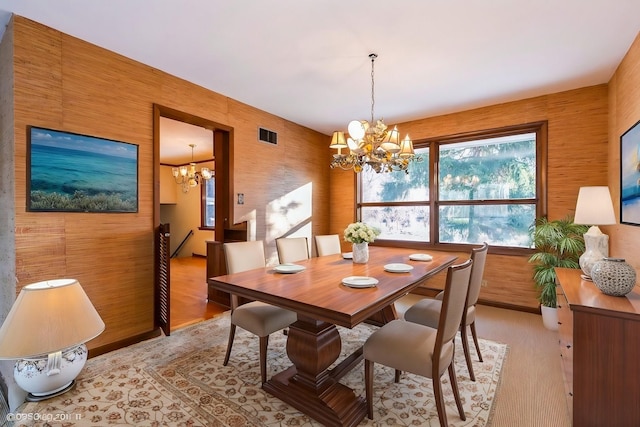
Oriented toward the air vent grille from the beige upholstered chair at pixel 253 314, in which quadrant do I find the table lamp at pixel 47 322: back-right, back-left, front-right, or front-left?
back-left

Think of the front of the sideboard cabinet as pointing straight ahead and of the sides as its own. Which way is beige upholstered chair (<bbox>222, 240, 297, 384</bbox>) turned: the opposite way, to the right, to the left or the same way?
the opposite way

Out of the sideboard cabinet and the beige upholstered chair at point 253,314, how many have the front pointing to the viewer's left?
1

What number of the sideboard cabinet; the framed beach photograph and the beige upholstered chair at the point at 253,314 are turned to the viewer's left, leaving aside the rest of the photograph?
1

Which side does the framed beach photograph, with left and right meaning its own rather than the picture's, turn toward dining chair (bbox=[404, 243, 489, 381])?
front

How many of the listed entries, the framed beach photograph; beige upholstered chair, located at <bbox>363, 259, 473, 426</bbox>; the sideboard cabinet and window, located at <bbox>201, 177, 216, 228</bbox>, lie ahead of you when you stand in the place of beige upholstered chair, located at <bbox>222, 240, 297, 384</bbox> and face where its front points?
2

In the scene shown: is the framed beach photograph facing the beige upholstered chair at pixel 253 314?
yes

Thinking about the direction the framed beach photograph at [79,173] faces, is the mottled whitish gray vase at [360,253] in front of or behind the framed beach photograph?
in front

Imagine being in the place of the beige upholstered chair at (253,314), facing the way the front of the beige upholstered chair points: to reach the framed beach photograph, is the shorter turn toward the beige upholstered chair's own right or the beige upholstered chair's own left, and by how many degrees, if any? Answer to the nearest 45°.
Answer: approximately 135° to the beige upholstered chair's own right

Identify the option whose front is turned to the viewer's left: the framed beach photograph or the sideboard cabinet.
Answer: the sideboard cabinet

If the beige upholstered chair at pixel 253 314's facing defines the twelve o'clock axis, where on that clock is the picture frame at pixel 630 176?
The picture frame is roughly at 11 o'clock from the beige upholstered chair.

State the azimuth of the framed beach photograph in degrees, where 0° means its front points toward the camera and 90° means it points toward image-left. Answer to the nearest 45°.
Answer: approximately 315°

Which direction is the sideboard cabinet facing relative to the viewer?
to the viewer's left
